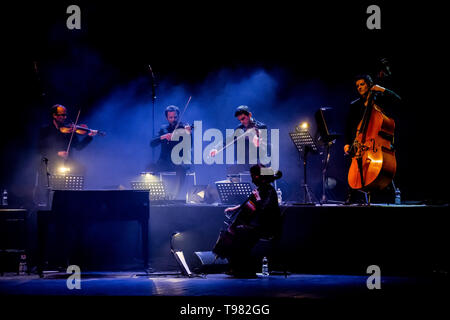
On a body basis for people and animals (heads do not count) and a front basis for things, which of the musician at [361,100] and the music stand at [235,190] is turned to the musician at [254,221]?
the musician at [361,100]

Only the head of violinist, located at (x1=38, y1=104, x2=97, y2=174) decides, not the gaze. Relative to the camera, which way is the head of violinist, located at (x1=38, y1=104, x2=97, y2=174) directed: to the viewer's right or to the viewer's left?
to the viewer's right

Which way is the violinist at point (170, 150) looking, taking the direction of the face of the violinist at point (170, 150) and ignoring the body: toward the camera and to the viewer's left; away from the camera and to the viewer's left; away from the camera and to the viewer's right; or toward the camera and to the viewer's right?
toward the camera and to the viewer's right

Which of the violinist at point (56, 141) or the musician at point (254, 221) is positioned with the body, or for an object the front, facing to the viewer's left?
the musician

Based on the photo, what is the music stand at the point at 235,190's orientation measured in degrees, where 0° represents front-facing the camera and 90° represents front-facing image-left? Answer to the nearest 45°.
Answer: approximately 180°

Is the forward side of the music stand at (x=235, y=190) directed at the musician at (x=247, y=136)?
yes

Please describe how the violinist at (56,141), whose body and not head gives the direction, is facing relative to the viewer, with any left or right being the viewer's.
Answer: facing the viewer and to the right of the viewer

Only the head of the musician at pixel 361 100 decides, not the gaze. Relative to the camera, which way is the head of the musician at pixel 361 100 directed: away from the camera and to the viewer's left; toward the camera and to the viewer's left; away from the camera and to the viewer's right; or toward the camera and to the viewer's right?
toward the camera and to the viewer's left

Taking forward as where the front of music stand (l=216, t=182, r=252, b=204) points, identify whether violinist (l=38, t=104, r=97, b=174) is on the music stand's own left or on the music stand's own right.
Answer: on the music stand's own left

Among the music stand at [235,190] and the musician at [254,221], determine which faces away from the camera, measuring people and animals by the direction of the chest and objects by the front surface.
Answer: the music stand
